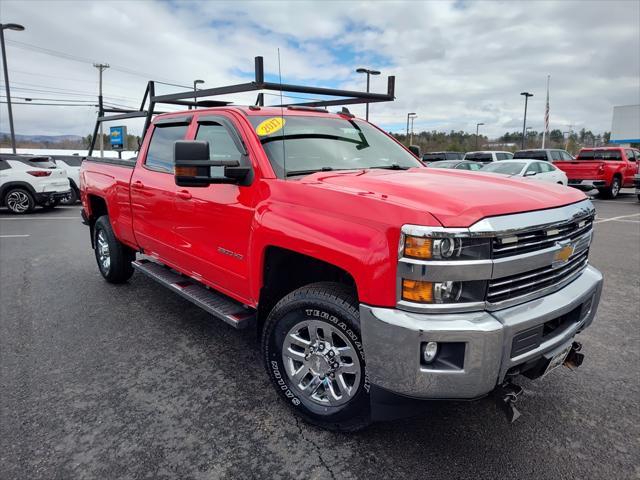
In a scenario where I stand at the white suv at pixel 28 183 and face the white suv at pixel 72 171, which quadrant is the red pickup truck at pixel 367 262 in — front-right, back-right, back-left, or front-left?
back-right

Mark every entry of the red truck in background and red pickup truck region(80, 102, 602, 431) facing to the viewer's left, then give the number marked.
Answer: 0

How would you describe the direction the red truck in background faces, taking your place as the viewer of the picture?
facing away from the viewer and to the right of the viewer

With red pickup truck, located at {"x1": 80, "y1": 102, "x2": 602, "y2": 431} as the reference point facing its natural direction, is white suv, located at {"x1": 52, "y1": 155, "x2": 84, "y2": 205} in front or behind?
behind

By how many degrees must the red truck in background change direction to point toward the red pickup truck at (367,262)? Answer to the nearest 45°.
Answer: approximately 135° to its right
